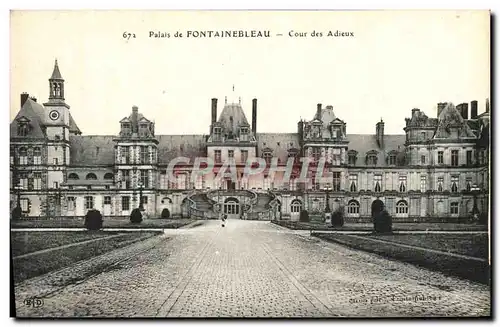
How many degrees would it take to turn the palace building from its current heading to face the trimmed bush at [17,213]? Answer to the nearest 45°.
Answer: approximately 90° to its right

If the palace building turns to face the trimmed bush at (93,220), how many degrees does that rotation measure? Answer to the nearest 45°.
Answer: approximately 90° to its right

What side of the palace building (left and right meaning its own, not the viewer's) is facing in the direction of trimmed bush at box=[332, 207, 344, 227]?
left

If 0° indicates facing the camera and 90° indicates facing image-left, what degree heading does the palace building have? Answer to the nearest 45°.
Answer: approximately 0°

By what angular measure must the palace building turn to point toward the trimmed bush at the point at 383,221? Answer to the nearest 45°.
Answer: approximately 90° to its left
